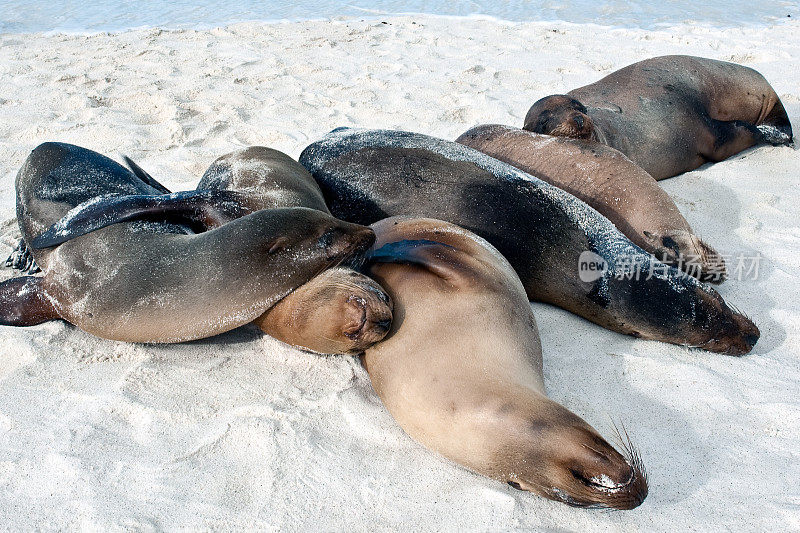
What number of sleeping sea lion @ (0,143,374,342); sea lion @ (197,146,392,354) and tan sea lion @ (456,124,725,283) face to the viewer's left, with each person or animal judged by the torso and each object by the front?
0

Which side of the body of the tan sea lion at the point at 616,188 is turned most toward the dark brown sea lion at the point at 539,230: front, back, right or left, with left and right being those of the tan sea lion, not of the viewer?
right

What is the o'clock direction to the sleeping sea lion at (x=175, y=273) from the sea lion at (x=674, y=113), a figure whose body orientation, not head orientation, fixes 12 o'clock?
The sleeping sea lion is roughly at 10 o'clock from the sea lion.

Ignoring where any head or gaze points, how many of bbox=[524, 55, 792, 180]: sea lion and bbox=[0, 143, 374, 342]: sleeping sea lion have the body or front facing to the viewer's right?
1

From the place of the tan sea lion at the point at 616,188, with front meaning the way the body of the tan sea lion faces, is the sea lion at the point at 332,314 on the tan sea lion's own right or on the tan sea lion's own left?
on the tan sea lion's own right

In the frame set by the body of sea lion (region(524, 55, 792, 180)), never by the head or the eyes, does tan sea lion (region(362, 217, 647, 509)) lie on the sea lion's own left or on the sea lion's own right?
on the sea lion's own left

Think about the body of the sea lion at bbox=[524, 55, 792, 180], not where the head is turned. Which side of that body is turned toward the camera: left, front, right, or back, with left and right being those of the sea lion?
left

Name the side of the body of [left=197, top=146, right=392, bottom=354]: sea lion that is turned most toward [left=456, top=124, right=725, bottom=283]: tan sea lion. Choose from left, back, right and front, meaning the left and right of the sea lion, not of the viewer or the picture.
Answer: left

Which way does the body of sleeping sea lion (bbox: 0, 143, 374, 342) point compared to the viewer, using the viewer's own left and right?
facing to the right of the viewer

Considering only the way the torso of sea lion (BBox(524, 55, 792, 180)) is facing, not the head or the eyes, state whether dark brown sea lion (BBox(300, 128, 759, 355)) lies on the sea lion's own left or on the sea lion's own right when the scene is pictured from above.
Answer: on the sea lion's own left

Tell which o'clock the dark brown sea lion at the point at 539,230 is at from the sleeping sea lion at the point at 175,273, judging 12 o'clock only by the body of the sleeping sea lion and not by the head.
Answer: The dark brown sea lion is roughly at 12 o'clock from the sleeping sea lion.

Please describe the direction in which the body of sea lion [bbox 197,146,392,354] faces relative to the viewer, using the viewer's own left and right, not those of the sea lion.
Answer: facing the viewer and to the right of the viewer

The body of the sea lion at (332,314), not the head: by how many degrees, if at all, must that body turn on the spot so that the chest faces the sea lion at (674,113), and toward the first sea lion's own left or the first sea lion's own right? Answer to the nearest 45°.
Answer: approximately 90° to the first sea lion's own left
